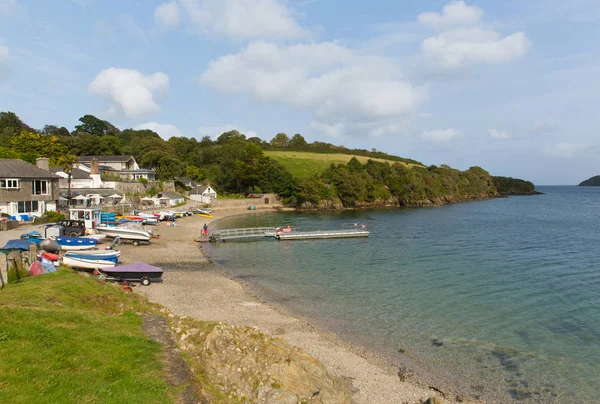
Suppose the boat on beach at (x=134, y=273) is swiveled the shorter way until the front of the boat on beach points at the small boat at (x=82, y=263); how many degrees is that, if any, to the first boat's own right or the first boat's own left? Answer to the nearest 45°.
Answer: approximately 45° to the first boat's own right

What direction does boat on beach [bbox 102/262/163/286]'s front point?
to the viewer's left

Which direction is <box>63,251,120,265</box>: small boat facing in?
to the viewer's left

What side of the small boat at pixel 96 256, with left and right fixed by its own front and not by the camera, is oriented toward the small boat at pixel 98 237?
right

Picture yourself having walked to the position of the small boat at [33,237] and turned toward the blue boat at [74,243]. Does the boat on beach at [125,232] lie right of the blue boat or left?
left

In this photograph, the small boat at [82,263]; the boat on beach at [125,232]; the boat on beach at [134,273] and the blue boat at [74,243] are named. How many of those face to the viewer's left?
4

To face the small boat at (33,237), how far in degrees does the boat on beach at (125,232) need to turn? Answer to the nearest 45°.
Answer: approximately 45° to its left

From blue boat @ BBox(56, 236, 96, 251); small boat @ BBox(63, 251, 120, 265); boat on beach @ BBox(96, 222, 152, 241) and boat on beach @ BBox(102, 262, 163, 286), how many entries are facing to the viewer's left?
4

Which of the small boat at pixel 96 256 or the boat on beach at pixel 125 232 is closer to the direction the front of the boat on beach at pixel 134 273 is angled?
the small boat

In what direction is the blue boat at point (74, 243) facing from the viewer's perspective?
to the viewer's left

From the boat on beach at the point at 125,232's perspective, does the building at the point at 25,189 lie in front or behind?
in front

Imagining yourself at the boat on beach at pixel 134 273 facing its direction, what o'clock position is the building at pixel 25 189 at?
The building is roughly at 2 o'clock from the boat on beach.

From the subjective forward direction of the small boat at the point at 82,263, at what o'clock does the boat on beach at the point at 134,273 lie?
The boat on beach is roughly at 7 o'clock from the small boat.

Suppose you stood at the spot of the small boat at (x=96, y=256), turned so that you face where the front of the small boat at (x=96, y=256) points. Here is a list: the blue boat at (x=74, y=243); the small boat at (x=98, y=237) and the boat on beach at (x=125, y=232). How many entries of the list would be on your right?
3

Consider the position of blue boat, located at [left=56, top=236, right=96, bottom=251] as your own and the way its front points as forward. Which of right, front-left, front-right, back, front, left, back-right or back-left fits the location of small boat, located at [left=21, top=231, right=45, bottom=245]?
front

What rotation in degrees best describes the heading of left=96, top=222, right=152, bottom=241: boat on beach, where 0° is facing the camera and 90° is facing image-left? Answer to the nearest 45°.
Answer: approximately 90°

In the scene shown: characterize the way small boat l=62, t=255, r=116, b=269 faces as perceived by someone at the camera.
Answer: facing to the left of the viewer
